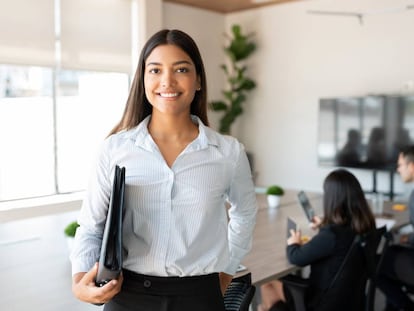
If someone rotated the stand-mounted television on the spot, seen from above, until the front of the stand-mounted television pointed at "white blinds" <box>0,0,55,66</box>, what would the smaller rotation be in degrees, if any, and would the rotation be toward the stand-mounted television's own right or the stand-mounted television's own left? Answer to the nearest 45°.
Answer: approximately 45° to the stand-mounted television's own right

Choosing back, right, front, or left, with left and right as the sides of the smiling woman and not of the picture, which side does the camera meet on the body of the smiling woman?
front

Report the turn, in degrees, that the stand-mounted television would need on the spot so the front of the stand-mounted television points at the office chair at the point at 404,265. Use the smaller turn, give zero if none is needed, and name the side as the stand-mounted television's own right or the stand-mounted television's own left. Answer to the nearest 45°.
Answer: approximately 45° to the stand-mounted television's own left

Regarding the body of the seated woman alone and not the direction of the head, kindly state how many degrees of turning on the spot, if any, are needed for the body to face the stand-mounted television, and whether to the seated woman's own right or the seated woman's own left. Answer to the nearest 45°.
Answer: approximately 45° to the seated woman's own right

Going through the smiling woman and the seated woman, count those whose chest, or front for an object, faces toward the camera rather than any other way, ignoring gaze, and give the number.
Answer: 1

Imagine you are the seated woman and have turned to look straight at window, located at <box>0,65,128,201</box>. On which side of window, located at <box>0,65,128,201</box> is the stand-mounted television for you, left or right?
right

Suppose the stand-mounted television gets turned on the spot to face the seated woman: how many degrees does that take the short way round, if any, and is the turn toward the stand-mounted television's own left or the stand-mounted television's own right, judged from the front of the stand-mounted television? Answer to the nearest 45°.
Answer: approximately 45° to the stand-mounted television's own left

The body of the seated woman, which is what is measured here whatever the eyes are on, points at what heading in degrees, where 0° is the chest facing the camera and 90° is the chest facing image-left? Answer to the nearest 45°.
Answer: approximately 135°

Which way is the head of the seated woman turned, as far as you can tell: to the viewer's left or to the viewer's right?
to the viewer's left

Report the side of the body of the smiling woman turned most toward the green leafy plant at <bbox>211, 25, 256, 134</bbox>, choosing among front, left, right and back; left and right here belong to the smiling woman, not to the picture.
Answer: back

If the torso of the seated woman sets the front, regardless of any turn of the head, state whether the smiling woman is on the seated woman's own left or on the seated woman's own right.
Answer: on the seated woman's own left

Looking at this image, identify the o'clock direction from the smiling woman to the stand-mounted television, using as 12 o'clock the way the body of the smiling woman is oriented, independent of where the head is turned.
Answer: The stand-mounted television is roughly at 7 o'clock from the smiling woman.

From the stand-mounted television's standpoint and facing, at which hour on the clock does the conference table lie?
The conference table is roughly at 11 o'clock from the stand-mounted television.

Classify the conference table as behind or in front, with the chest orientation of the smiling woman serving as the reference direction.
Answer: behind
